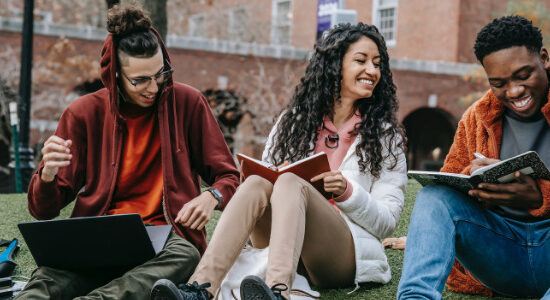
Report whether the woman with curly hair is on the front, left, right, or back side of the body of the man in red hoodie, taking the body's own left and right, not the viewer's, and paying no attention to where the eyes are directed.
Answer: left

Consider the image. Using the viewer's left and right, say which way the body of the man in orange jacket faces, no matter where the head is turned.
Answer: facing the viewer and to the left of the viewer

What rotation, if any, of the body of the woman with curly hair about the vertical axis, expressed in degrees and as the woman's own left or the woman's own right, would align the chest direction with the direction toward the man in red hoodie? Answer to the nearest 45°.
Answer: approximately 45° to the woman's own right

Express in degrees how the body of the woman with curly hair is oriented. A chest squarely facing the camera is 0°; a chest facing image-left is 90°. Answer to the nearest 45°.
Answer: approximately 45°

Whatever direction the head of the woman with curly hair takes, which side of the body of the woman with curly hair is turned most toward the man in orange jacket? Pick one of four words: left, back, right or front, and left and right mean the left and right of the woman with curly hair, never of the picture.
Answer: left

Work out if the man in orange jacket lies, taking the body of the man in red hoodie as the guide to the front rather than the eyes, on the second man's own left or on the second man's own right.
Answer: on the second man's own left

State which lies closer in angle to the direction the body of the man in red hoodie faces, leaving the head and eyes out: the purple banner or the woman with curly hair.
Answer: the woman with curly hair

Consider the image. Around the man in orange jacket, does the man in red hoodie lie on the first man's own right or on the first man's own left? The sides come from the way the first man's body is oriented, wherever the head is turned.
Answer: on the first man's own right

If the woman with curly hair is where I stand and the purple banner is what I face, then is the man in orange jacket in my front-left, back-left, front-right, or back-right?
back-right

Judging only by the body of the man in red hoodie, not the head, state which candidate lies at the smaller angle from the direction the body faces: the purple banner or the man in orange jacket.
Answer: the man in orange jacket

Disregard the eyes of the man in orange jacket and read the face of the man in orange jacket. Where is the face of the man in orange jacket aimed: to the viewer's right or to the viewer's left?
to the viewer's left

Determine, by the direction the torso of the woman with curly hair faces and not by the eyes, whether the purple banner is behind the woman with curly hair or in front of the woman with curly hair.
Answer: behind

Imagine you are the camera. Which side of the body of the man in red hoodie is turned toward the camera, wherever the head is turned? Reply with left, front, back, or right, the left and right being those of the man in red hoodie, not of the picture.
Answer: front

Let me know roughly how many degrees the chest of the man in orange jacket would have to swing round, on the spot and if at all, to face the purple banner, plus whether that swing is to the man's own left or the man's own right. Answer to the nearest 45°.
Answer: approximately 135° to the man's own right
